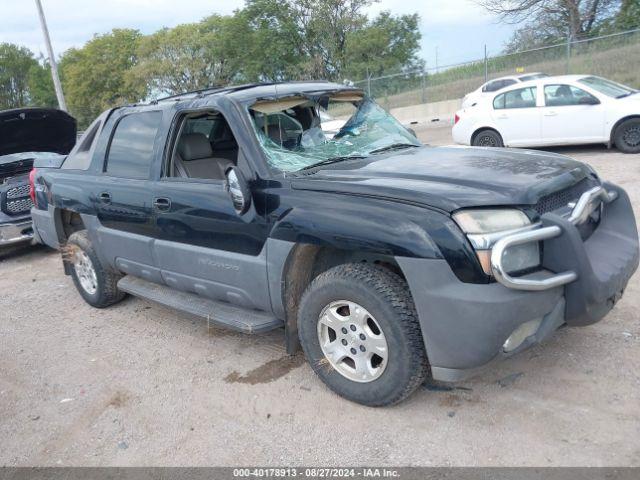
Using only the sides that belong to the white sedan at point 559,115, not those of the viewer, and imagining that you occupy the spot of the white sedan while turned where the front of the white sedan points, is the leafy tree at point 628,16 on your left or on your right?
on your left

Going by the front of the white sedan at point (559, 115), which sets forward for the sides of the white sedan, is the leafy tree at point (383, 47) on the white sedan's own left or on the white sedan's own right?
on the white sedan's own left

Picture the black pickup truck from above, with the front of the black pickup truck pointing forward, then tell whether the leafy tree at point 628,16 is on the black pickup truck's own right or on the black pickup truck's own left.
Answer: on the black pickup truck's own left

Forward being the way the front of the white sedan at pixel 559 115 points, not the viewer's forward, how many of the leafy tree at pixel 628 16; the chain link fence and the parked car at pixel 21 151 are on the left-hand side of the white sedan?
2

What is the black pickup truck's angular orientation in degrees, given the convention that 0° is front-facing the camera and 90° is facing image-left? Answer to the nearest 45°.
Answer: approximately 315°

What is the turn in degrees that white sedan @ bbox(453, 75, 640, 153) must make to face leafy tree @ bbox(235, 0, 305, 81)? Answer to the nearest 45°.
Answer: approximately 135° to its left

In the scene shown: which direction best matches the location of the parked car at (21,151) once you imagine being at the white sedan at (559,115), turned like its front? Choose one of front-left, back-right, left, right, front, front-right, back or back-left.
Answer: back-right

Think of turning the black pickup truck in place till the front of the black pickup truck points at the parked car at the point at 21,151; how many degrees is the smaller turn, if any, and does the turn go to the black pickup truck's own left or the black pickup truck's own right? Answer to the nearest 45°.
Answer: approximately 180°

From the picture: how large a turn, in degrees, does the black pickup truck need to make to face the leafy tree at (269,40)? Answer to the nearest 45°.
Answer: approximately 135° to its left

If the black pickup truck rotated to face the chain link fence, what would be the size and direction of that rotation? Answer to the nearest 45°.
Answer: approximately 135° to its left

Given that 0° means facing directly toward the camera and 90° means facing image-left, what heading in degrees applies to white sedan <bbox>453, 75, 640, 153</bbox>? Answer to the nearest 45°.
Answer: approximately 270°
